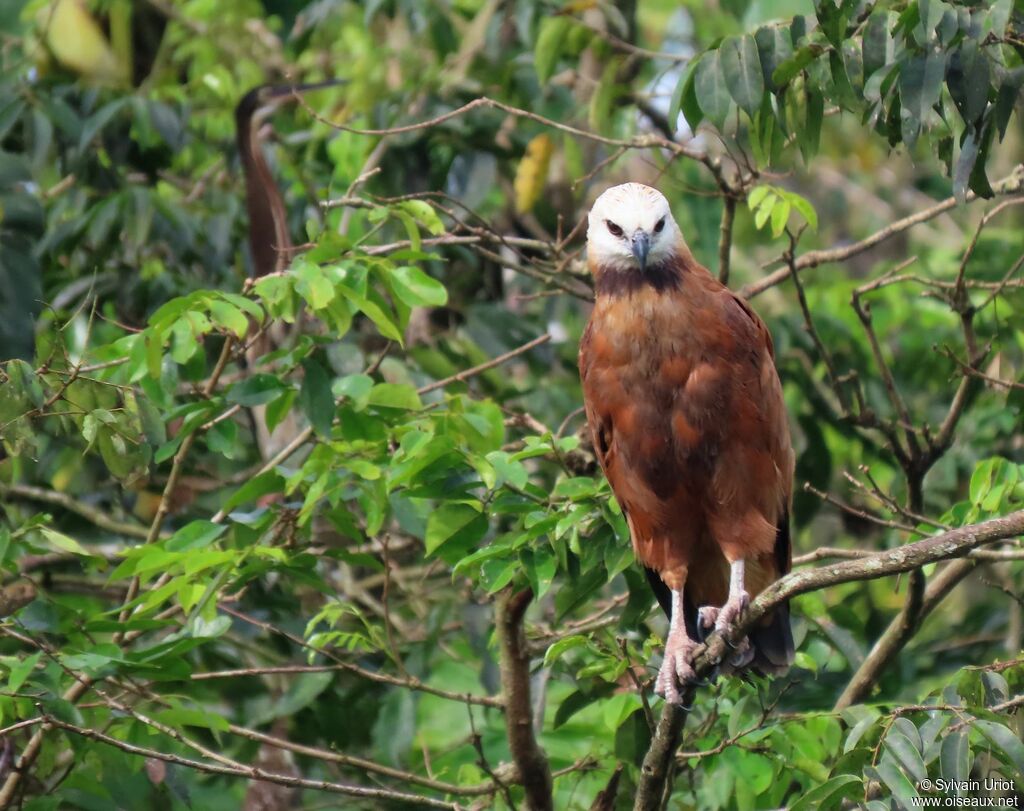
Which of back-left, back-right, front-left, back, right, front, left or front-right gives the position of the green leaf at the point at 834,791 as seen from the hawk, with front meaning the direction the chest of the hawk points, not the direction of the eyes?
front

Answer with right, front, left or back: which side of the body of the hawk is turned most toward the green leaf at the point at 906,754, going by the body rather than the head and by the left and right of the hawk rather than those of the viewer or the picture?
front

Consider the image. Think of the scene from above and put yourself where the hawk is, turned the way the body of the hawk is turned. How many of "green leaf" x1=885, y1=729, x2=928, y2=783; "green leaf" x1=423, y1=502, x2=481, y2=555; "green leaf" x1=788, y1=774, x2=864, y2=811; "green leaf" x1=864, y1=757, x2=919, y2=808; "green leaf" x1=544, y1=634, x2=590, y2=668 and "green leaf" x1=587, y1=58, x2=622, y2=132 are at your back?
1

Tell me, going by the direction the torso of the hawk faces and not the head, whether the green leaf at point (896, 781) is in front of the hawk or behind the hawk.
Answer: in front

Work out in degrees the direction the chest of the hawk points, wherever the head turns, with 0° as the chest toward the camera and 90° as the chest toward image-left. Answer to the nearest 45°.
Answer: approximately 0°

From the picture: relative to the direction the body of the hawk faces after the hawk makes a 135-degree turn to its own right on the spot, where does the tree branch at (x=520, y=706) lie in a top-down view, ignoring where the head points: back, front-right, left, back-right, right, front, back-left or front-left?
left

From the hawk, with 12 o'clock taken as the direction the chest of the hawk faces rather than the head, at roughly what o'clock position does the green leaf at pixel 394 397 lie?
The green leaf is roughly at 3 o'clock from the hawk.

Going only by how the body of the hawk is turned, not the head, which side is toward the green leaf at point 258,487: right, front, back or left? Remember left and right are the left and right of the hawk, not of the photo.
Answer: right

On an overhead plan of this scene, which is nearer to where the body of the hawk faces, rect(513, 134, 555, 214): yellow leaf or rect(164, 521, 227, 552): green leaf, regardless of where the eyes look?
the green leaf
